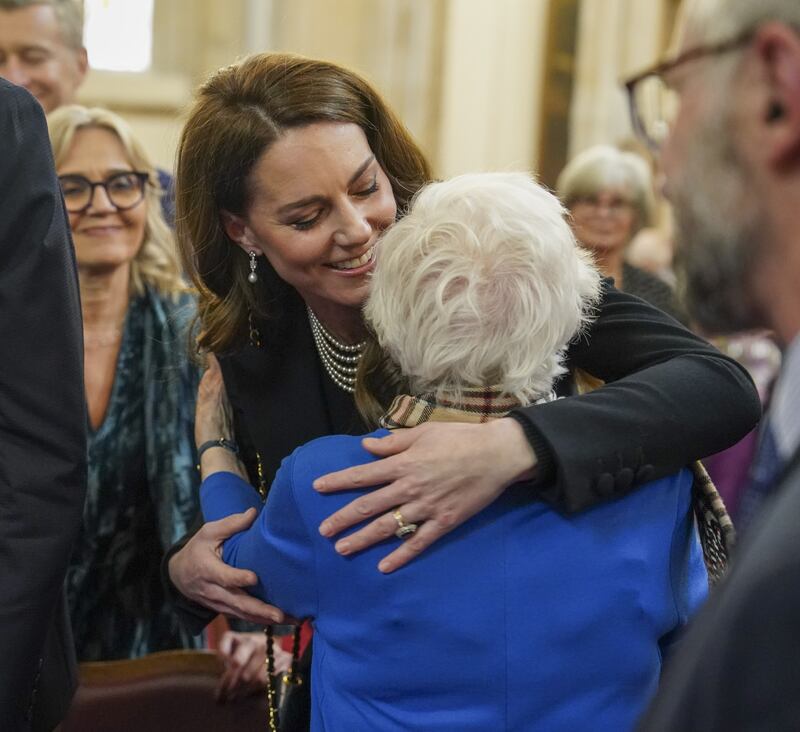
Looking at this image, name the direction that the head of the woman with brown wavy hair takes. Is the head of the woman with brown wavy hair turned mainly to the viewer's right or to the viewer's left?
to the viewer's right

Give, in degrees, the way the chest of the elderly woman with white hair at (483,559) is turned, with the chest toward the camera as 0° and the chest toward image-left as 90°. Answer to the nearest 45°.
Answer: approximately 180°

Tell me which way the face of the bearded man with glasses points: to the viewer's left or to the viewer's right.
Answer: to the viewer's left

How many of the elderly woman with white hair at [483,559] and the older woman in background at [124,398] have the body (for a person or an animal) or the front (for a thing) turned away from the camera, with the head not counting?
1

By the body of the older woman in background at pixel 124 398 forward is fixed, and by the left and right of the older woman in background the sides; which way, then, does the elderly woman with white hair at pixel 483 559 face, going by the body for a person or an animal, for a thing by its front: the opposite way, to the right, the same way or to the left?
the opposite way

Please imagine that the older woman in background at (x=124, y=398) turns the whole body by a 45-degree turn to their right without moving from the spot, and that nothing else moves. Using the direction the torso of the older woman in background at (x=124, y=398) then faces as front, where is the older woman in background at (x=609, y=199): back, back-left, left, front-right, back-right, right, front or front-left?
back

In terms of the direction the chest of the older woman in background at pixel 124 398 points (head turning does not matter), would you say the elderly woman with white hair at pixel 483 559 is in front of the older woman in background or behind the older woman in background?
in front
